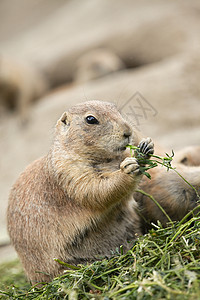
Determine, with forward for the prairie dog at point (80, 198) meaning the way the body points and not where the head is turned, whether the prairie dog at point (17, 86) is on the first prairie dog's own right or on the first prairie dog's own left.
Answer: on the first prairie dog's own left

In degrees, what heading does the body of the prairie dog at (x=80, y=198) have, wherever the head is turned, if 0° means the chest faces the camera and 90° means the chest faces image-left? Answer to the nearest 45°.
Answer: approximately 270°
